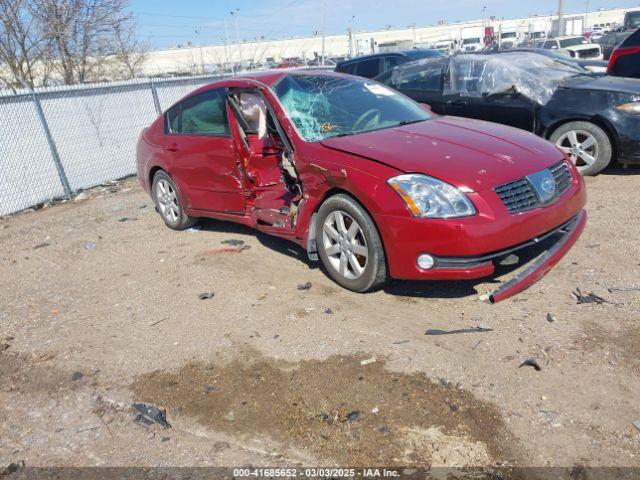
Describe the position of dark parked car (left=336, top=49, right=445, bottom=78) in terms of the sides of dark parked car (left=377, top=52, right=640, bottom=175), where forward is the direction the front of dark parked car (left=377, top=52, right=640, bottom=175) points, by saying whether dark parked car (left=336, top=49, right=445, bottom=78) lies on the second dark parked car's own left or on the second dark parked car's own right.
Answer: on the second dark parked car's own left

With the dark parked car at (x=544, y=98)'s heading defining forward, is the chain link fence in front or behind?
behind

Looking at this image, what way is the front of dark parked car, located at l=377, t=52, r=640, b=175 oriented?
to the viewer's right

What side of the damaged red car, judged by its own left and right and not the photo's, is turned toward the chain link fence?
back

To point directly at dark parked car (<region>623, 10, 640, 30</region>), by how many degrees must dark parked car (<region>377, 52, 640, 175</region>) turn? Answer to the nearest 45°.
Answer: approximately 90° to its left

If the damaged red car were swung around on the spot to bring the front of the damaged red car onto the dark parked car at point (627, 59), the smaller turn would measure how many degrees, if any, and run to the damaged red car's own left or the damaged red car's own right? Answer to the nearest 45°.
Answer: approximately 90° to the damaged red car's own left

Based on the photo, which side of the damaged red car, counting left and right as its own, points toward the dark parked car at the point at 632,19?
left

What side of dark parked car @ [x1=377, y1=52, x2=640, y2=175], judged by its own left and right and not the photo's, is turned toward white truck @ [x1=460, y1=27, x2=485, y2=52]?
left

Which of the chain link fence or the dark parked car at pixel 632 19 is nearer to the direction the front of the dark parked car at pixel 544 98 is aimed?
the dark parked car

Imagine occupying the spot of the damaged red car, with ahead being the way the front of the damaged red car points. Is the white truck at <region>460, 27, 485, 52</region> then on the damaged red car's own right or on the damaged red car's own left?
on the damaged red car's own left
